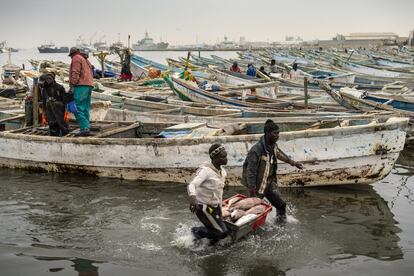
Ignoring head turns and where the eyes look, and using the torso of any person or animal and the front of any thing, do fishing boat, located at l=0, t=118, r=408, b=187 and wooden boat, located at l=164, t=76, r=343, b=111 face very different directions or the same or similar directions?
very different directions

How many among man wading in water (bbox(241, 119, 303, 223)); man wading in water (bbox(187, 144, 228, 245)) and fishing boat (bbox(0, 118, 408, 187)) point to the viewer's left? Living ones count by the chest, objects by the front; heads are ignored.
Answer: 0

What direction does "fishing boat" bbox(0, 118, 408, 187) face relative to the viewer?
to the viewer's right

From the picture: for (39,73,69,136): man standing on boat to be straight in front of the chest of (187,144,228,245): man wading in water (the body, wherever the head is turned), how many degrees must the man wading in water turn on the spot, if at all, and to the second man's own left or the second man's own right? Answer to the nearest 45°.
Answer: approximately 180°

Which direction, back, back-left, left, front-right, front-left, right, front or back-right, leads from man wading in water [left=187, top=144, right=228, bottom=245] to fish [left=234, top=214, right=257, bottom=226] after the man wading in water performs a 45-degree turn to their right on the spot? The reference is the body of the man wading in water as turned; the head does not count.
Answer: back-left

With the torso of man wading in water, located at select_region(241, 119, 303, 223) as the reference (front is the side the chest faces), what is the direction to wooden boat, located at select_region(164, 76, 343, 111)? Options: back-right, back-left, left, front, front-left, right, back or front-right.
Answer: back-left

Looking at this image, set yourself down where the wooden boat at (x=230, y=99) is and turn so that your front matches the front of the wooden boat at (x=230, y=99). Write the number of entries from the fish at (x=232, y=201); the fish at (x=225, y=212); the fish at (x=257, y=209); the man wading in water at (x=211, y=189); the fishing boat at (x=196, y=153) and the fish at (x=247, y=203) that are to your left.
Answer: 6

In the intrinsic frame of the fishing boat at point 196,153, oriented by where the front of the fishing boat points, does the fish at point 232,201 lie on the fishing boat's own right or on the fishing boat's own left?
on the fishing boat's own right

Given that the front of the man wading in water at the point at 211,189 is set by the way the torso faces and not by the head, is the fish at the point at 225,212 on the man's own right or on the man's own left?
on the man's own left

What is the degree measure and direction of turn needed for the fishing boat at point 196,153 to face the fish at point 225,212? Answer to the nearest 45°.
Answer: approximately 90° to its right

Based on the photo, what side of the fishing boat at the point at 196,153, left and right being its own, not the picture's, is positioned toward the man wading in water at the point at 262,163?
right

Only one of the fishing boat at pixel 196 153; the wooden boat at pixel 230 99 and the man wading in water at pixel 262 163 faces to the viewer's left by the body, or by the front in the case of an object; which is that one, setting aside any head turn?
the wooden boat

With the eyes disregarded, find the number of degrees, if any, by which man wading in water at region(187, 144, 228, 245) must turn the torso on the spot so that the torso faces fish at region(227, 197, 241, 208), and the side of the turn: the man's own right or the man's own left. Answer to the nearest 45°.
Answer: approximately 135° to the man's own left

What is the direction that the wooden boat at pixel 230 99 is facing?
to the viewer's left
